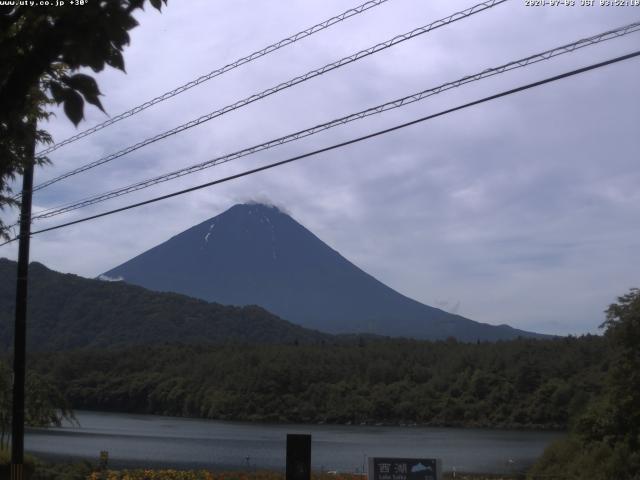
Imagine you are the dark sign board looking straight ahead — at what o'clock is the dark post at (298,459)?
The dark post is roughly at 2 o'clock from the dark sign board.

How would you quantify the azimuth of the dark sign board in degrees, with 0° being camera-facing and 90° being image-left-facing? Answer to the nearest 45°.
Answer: approximately 0°
